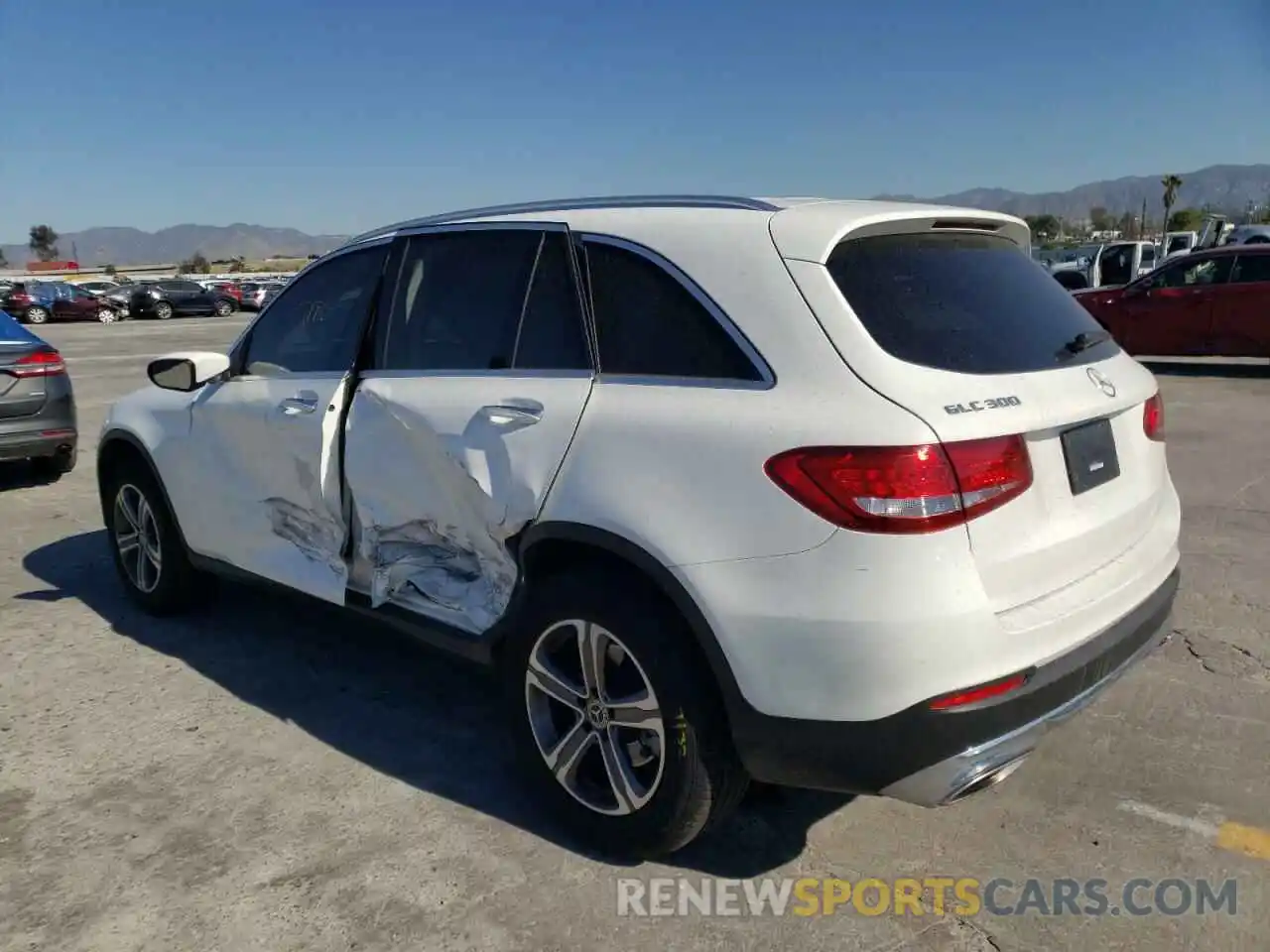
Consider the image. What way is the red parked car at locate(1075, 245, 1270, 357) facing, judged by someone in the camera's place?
facing to the left of the viewer

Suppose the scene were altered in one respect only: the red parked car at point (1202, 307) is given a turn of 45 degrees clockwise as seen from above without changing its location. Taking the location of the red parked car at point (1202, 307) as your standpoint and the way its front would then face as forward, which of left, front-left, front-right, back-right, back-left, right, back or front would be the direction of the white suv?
back-left

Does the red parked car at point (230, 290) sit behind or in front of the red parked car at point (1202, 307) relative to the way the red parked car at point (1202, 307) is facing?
in front

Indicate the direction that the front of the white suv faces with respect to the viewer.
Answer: facing away from the viewer and to the left of the viewer
